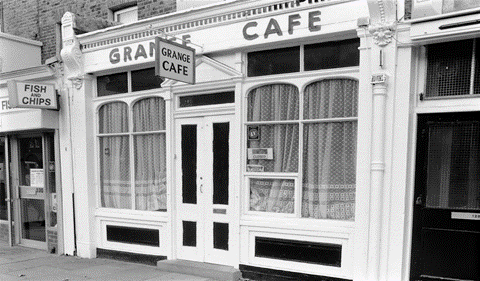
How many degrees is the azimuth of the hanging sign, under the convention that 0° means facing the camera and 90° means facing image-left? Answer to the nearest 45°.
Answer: approximately 315°

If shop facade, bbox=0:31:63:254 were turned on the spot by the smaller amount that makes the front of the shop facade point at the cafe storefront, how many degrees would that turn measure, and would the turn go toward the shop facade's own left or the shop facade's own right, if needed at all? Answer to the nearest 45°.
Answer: approximately 90° to the shop facade's own left

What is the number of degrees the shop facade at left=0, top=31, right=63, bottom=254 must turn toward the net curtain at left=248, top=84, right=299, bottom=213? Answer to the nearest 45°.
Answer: approximately 90° to its left

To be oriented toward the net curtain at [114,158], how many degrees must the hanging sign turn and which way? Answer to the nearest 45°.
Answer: approximately 180°

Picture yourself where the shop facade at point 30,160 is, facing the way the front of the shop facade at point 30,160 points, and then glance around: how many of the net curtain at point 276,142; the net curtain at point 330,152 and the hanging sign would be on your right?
0

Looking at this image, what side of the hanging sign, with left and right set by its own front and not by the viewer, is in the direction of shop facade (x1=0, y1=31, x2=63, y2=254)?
back

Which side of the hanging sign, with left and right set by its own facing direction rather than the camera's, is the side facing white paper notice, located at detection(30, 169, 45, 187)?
back

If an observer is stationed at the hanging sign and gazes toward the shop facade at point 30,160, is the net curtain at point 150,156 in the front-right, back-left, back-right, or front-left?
front-right

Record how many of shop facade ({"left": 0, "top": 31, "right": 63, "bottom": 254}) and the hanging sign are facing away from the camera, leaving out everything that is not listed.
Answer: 0

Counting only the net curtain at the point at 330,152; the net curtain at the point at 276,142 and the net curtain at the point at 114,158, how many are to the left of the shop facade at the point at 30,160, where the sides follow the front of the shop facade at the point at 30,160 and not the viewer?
3

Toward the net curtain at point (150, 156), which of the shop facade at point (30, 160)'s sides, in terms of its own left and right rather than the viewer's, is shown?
left

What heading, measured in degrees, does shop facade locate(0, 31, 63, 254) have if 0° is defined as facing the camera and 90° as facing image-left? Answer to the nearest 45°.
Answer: approximately 45°

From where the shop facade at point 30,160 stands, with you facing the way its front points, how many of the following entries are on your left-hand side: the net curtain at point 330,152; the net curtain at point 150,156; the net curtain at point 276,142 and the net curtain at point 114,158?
4
